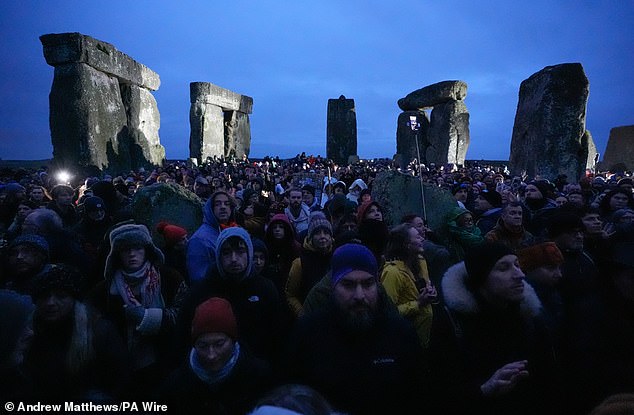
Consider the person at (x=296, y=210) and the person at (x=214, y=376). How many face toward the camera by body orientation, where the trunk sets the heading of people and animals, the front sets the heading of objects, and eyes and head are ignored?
2

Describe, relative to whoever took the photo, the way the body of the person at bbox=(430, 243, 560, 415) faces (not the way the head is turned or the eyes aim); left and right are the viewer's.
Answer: facing the viewer and to the right of the viewer

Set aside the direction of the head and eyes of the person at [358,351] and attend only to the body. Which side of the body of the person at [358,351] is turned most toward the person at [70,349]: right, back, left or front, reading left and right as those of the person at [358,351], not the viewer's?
right

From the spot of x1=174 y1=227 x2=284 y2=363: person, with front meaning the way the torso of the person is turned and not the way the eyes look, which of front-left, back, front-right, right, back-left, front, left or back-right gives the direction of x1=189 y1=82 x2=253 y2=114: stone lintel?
back

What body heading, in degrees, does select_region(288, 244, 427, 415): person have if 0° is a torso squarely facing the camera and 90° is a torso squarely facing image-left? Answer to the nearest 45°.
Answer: approximately 0°

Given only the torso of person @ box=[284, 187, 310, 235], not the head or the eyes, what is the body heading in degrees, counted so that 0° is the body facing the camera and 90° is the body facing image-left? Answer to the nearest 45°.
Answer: approximately 0°

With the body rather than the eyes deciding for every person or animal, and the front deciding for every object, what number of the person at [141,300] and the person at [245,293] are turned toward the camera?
2

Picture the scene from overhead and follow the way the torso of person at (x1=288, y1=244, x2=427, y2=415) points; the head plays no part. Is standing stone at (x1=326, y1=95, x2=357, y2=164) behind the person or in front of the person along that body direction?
behind

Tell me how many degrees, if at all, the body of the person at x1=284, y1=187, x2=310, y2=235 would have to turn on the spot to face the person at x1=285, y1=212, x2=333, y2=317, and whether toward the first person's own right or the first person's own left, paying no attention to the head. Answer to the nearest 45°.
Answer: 0° — they already face them

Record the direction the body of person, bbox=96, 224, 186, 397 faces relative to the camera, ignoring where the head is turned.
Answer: toward the camera

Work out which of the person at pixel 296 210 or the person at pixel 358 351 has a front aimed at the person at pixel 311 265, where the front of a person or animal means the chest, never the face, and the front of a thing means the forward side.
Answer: the person at pixel 296 210
